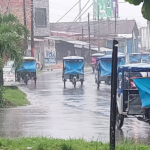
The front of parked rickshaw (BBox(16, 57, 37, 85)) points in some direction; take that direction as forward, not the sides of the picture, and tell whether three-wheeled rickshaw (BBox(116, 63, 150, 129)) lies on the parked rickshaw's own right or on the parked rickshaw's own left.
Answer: on the parked rickshaw's own left

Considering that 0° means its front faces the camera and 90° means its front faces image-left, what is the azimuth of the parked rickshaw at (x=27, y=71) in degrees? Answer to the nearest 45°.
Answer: approximately 45°

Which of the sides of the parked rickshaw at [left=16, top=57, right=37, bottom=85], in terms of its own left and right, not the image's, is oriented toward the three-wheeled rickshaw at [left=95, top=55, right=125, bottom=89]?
left

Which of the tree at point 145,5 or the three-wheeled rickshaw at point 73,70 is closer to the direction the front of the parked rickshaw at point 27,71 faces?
the tree

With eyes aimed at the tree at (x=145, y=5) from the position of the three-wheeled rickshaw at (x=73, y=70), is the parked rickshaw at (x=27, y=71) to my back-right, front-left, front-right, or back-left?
back-right

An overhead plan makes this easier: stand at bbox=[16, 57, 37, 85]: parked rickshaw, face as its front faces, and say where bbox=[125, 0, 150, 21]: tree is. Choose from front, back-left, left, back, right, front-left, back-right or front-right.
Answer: front-left
